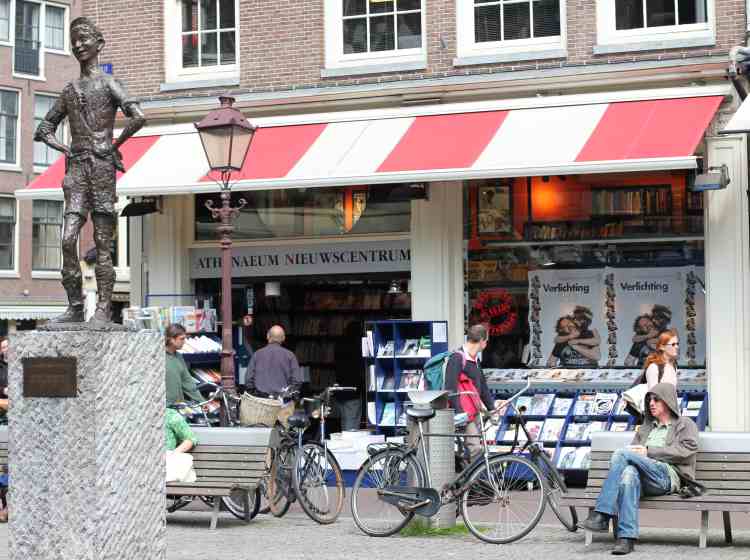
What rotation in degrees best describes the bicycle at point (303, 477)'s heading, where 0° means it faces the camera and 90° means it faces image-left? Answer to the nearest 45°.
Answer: approximately 315°

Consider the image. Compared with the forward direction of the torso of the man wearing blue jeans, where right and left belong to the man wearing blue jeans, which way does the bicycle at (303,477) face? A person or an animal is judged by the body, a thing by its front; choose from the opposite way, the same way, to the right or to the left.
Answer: to the left

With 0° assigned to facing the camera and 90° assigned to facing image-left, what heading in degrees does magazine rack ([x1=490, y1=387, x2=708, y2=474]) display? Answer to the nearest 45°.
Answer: approximately 0°

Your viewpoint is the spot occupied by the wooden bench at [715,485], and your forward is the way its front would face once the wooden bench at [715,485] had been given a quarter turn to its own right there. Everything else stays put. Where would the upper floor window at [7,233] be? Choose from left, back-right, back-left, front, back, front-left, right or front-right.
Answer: front-right

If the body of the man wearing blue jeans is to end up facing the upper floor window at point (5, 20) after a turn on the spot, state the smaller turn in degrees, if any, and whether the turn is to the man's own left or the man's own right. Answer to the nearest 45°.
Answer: approximately 90° to the man's own right

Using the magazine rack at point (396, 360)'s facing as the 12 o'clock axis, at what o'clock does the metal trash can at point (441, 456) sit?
The metal trash can is roughly at 12 o'clock from the magazine rack.

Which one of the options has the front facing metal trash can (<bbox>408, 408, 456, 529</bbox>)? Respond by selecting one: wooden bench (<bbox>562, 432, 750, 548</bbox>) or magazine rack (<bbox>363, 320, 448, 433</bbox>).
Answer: the magazine rack

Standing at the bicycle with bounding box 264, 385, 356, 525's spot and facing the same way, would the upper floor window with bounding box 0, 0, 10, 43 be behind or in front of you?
behind

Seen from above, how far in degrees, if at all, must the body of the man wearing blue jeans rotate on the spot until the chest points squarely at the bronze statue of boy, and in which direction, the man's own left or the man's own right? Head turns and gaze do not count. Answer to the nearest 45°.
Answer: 0° — they already face it
